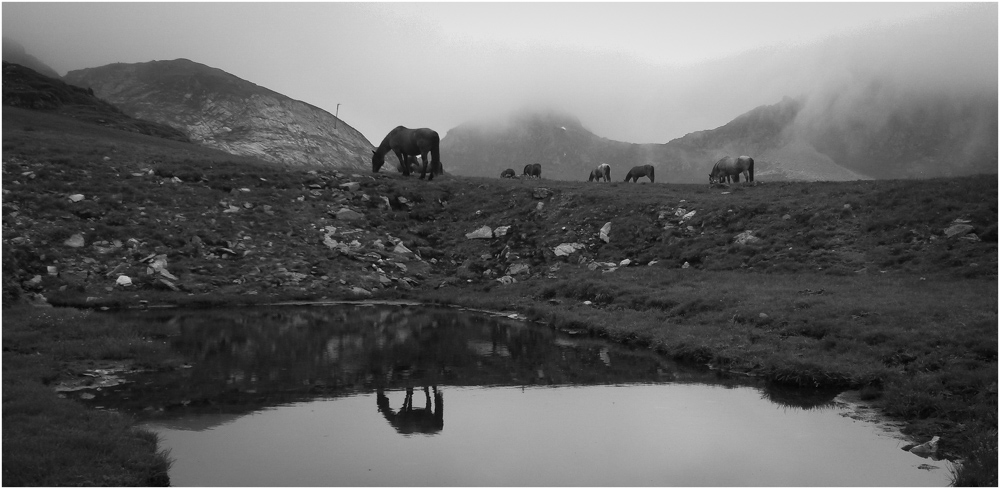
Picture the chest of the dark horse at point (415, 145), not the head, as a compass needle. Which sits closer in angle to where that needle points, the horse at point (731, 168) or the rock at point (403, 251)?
the rock

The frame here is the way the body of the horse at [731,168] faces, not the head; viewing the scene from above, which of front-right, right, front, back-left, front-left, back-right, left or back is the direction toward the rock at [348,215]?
front-left

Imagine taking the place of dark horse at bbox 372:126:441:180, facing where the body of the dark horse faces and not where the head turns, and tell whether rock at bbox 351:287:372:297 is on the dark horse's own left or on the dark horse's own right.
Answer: on the dark horse's own left

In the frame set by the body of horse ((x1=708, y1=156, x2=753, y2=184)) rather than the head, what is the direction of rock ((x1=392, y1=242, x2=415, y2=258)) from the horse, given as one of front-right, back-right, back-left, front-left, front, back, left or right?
front-left

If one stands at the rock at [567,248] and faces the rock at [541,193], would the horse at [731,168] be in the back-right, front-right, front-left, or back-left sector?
front-right

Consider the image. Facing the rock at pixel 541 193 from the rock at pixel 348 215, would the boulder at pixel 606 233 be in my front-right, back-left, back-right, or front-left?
front-right

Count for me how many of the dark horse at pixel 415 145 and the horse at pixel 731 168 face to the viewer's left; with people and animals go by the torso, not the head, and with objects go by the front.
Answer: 2

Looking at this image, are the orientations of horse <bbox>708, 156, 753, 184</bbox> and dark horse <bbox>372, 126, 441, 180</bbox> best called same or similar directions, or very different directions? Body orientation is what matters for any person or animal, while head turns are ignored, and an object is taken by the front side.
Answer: same or similar directions

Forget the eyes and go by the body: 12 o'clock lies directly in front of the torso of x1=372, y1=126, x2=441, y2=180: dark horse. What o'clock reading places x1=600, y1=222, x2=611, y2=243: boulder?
The boulder is roughly at 8 o'clock from the dark horse.

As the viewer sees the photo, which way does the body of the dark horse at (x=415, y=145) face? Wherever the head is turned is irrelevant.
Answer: to the viewer's left

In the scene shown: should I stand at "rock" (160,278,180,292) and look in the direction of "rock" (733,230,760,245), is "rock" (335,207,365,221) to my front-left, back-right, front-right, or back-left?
front-left

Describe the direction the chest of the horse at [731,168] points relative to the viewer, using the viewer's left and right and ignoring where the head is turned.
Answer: facing to the left of the viewer

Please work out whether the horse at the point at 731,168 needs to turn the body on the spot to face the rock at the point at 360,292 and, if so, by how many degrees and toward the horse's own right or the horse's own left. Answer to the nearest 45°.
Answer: approximately 45° to the horse's own left

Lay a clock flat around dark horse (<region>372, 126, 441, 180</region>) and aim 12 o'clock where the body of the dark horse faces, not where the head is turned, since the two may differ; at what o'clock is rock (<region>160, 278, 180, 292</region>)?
The rock is roughly at 10 o'clock from the dark horse.

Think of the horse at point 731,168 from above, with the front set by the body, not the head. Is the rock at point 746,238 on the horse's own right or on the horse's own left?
on the horse's own left
